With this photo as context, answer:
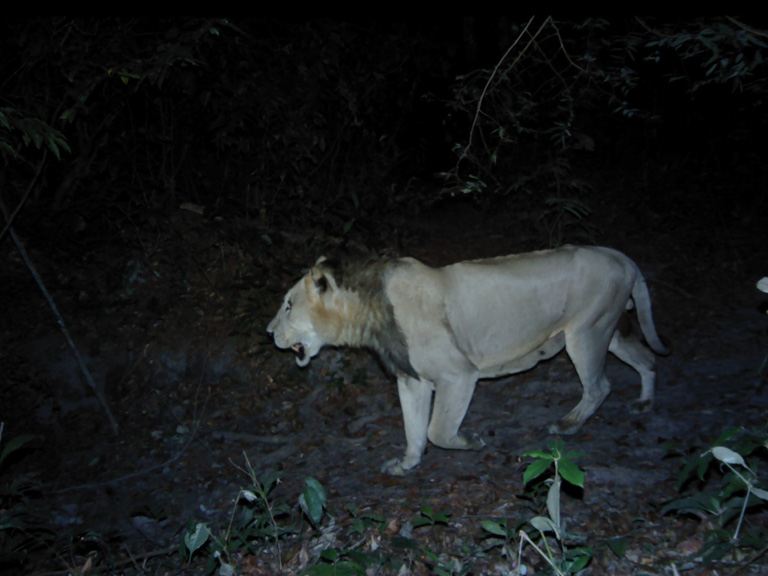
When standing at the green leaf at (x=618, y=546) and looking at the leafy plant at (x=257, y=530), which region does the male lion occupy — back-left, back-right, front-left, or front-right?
front-right

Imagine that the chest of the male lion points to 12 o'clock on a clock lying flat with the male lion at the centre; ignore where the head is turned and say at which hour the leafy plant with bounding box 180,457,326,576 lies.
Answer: The leafy plant is roughly at 10 o'clock from the male lion.

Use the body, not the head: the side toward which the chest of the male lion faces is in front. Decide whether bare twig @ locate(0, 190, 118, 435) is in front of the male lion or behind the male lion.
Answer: in front

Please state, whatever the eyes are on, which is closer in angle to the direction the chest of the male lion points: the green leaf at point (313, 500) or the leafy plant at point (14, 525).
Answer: the leafy plant

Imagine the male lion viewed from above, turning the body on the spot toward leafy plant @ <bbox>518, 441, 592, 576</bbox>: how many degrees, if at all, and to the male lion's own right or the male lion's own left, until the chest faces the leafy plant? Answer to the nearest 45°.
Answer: approximately 90° to the male lion's own left

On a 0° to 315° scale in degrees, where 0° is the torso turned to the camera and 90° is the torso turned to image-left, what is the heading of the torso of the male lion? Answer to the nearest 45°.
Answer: approximately 90°

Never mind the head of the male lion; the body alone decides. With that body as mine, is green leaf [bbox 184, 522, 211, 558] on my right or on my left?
on my left

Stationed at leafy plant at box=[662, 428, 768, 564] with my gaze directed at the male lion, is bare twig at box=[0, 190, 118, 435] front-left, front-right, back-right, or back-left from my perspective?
front-left

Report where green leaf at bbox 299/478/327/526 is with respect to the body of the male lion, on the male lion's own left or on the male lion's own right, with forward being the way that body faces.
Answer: on the male lion's own left

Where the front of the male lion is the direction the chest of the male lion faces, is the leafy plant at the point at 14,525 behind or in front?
in front

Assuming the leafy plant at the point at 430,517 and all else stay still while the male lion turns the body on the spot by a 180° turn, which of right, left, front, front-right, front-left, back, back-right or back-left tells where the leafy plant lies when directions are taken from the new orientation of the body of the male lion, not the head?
right

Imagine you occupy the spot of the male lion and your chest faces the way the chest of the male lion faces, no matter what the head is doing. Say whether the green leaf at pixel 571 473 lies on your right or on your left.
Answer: on your left

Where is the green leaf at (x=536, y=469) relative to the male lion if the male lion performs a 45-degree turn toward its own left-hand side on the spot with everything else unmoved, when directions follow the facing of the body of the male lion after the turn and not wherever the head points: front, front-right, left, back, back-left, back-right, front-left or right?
front-left
